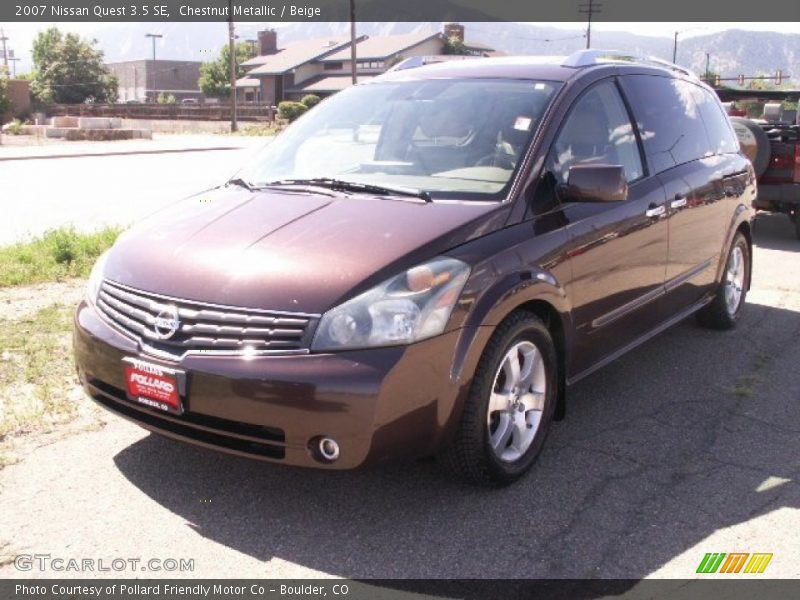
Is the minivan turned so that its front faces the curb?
no

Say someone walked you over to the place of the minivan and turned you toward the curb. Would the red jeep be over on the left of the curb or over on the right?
right

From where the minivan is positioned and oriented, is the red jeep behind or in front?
behind

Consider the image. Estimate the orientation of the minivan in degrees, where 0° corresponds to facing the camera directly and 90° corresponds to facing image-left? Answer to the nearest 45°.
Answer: approximately 45°
